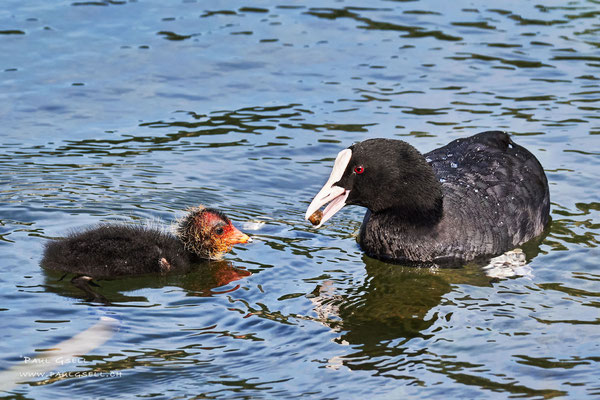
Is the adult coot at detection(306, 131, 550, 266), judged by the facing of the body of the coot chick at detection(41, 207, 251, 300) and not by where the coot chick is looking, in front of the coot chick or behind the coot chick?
in front

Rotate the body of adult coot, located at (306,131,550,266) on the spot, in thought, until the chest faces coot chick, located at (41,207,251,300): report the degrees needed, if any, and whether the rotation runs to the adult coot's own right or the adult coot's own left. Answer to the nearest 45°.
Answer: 0° — it already faces it

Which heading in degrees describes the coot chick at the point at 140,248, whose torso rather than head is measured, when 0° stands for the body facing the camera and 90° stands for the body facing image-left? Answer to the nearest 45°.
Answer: approximately 270°

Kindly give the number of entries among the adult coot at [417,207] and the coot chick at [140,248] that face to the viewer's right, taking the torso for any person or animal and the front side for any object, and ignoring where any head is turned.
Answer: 1

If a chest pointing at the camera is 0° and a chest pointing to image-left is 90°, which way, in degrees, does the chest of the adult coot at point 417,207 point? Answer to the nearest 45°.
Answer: approximately 45°

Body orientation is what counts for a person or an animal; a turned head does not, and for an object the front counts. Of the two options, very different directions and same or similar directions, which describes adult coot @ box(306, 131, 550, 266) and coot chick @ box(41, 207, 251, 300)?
very different directions
